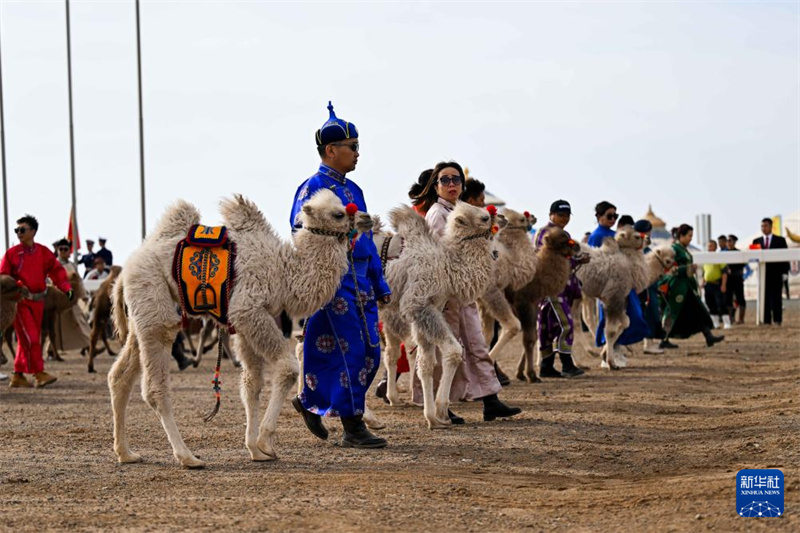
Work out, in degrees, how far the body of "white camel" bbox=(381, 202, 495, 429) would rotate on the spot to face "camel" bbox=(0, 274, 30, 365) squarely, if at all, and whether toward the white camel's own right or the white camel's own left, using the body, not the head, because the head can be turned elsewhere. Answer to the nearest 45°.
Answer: approximately 180°

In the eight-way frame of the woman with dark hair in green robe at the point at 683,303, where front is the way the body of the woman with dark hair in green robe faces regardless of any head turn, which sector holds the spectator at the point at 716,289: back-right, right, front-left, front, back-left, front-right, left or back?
left

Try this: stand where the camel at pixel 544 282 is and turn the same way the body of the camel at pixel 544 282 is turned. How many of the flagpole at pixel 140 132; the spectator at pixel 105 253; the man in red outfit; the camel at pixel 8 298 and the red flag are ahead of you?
0

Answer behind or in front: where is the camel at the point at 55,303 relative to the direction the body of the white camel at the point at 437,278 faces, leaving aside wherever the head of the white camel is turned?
behind

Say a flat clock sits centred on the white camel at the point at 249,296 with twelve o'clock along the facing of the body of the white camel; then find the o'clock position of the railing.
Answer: The railing is roughly at 10 o'clock from the white camel.

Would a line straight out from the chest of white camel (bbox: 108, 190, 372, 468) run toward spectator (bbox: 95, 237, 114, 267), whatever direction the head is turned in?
no

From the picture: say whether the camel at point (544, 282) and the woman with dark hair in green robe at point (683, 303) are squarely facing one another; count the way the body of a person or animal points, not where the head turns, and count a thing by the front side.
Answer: no

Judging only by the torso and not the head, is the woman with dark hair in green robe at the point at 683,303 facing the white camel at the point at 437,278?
no

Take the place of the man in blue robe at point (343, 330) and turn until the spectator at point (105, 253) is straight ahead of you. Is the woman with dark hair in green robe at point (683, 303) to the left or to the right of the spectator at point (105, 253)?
right

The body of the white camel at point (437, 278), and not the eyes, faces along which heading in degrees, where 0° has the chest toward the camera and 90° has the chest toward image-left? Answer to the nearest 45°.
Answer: approximately 315°

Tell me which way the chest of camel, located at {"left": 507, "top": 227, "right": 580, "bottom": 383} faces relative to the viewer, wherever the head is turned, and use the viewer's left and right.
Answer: facing to the right of the viewer

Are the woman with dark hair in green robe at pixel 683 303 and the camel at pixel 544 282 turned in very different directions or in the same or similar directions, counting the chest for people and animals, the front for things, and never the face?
same or similar directions

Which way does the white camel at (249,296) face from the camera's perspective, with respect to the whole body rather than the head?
to the viewer's right
